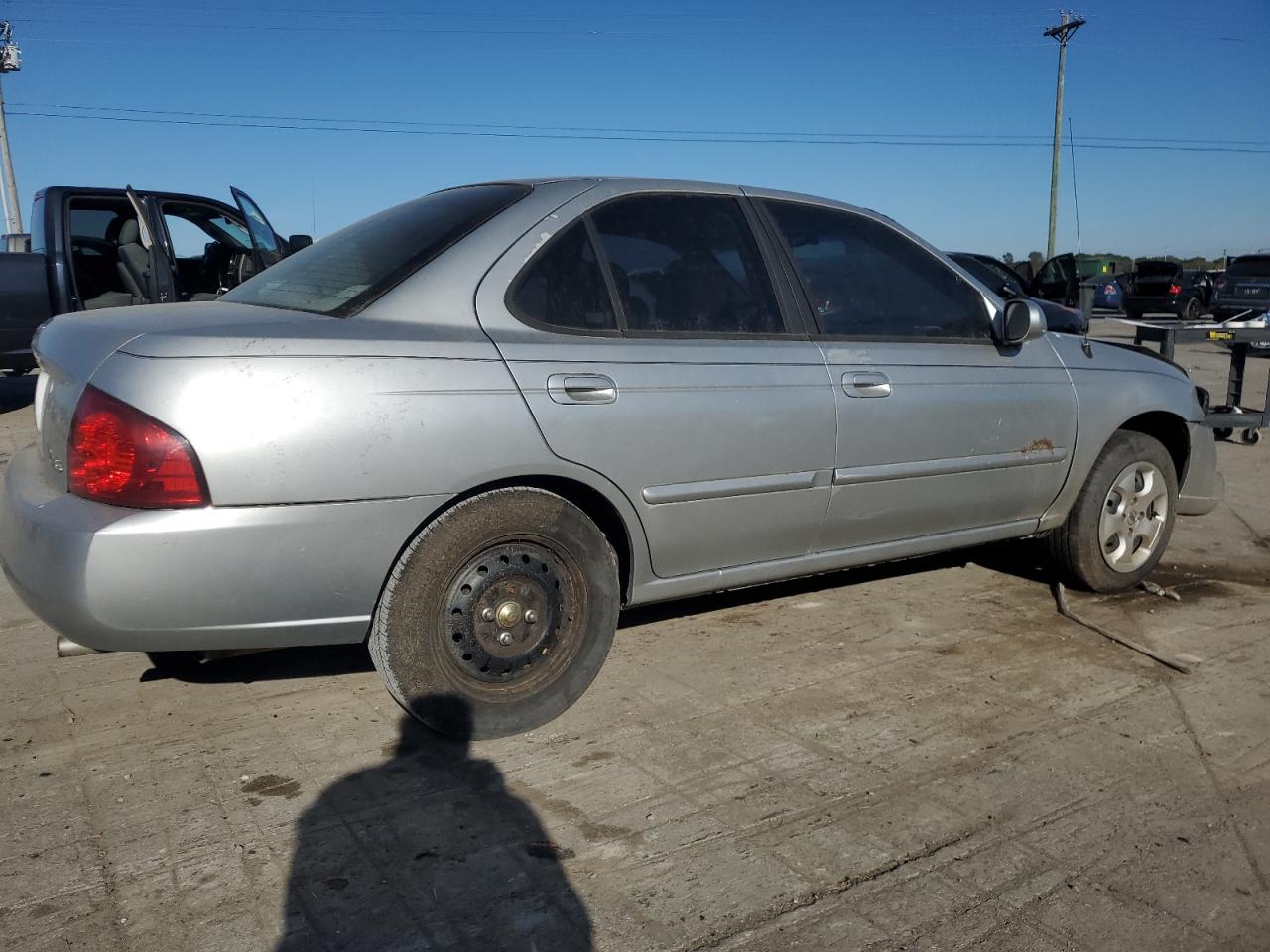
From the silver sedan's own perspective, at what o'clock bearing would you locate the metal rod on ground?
The metal rod on ground is roughly at 1 o'clock from the silver sedan.

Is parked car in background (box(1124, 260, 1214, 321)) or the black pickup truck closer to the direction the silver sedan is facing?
the parked car in background

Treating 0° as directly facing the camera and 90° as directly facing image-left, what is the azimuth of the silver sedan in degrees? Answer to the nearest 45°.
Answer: approximately 225°

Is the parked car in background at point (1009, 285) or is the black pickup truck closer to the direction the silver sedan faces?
the parked car in background

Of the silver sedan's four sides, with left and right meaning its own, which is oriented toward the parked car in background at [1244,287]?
front

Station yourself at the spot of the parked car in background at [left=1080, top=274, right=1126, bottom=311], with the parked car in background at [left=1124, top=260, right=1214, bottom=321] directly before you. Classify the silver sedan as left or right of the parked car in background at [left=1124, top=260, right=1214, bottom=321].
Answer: right

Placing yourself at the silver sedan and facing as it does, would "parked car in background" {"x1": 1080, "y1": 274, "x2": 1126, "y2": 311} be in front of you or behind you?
in front

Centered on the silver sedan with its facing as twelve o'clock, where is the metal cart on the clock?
The metal cart is roughly at 12 o'clock from the silver sedan.

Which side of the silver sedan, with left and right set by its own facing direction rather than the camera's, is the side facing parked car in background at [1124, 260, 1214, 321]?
front

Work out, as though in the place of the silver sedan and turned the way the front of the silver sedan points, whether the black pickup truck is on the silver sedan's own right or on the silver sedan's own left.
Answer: on the silver sedan's own left
